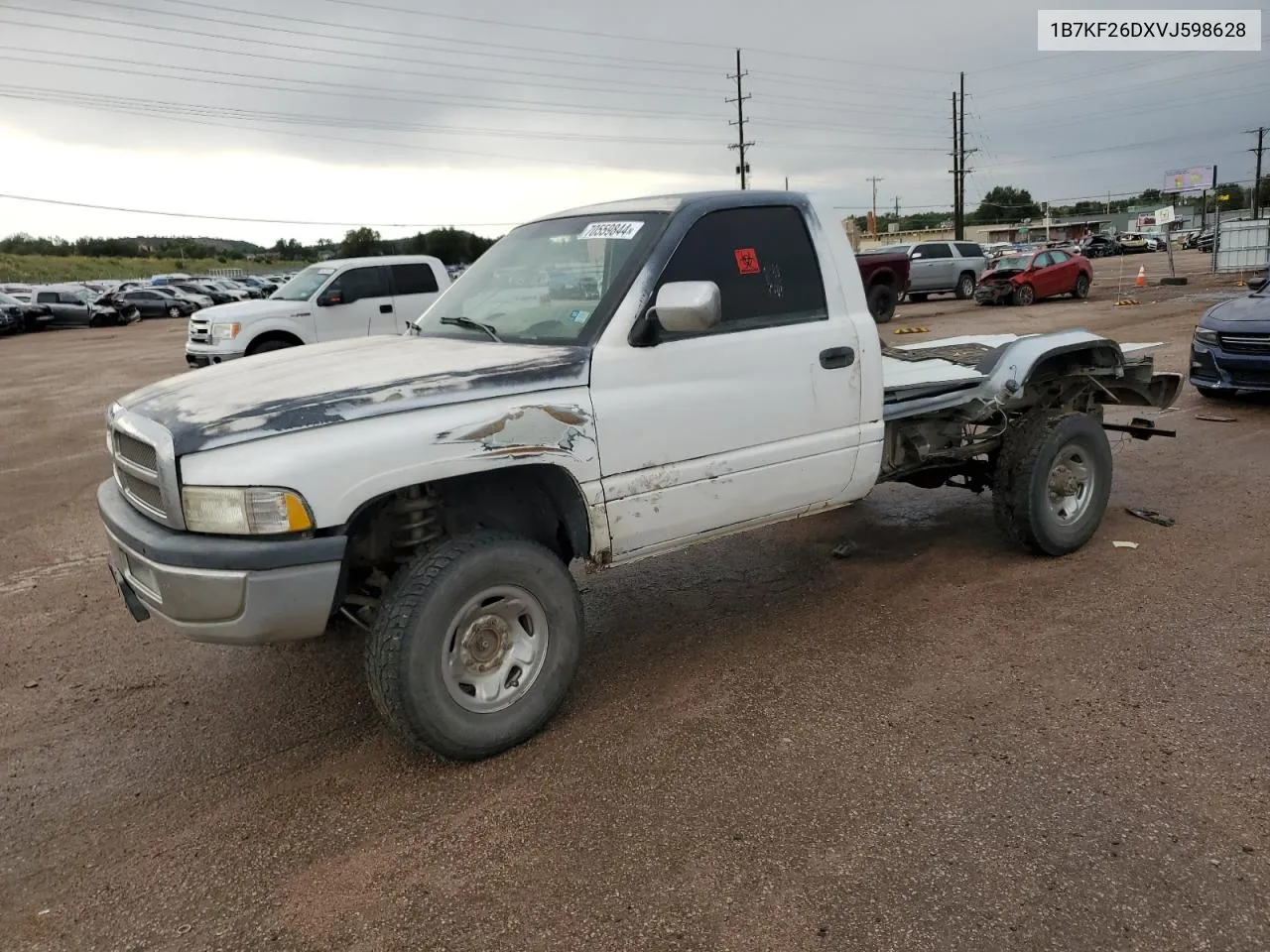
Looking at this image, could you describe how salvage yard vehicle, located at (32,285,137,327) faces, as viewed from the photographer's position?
facing to the right of the viewer

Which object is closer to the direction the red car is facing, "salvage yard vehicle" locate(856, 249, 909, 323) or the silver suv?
the salvage yard vehicle

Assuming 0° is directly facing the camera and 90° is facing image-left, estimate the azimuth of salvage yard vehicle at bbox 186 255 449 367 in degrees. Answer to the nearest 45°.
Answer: approximately 45°

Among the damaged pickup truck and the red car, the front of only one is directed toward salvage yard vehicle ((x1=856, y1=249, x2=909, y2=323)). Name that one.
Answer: the red car

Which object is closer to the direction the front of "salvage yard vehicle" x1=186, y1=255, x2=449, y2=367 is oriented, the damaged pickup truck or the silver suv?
the damaged pickup truck

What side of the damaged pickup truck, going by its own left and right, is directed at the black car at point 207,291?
right

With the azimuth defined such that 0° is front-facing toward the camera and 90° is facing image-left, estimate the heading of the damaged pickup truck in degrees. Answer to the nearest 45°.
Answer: approximately 45°

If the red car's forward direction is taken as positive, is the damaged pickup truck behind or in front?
in front

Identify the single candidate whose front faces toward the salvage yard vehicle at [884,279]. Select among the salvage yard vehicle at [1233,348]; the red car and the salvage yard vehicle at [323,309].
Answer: the red car

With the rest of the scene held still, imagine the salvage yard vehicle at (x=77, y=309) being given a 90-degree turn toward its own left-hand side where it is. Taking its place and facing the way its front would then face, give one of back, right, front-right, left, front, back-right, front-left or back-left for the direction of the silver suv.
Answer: back-right

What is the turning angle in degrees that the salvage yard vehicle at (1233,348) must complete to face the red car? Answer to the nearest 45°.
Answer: approximately 135° to its right
